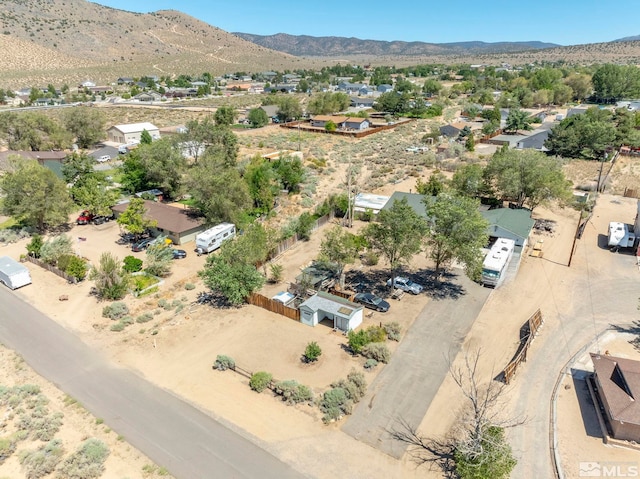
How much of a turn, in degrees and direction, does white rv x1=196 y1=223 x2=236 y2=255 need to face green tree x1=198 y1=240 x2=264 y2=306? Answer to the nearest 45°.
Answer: approximately 45° to its left

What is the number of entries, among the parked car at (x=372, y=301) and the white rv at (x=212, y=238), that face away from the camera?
0

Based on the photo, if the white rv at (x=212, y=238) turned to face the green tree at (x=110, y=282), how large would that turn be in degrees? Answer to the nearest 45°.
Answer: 0° — it already faces it

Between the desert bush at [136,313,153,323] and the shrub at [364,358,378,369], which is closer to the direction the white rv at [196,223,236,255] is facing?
the desert bush

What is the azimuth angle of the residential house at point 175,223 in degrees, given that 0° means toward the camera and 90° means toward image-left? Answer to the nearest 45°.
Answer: approximately 45°

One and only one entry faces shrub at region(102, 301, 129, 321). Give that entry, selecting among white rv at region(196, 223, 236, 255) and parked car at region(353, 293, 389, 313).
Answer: the white rv

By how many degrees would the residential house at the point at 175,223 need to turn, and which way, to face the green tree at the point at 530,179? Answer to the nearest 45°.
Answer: approximately 135° to its left

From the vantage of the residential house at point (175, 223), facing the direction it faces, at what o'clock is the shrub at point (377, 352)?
The shrub is roughly at 10 o'clock from the residential house.

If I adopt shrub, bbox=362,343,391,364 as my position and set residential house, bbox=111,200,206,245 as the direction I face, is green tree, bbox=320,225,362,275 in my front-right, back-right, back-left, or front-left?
front-right

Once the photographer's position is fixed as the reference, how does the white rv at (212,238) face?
facing the viewer and to the left of the viewer
